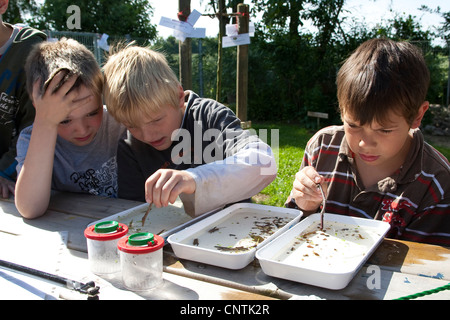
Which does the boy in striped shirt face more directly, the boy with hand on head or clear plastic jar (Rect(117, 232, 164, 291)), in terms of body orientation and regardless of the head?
the clear plastic jar

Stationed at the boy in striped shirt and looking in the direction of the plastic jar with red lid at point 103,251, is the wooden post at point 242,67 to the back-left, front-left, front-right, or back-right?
back-right

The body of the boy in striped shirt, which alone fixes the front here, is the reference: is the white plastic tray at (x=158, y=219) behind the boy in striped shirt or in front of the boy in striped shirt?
in front

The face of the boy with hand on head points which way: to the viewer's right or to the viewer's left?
to the viewer's right

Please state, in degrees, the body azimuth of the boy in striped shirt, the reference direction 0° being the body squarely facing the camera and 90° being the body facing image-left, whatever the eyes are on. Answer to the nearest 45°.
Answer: approximately 45°

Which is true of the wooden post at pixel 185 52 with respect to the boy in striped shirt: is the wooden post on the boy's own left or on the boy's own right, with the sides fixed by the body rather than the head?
on the boy's own right

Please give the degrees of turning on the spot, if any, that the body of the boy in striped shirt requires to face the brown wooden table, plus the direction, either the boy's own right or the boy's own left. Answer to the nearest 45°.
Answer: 0° — they already face it

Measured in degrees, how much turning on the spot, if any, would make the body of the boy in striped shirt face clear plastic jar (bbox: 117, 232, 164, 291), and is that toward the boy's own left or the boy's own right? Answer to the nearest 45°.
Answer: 0° — they already face it
